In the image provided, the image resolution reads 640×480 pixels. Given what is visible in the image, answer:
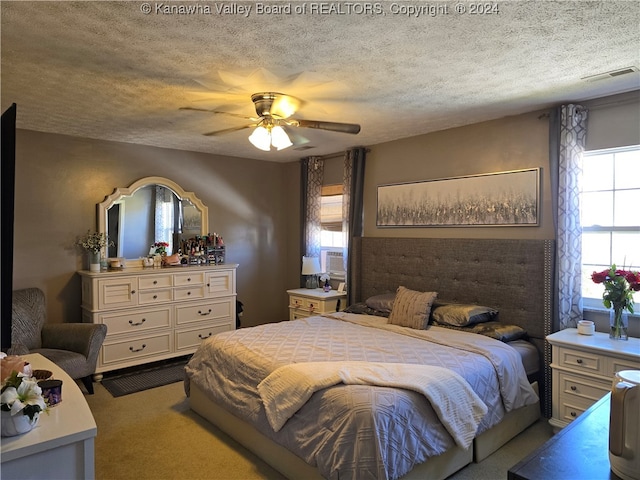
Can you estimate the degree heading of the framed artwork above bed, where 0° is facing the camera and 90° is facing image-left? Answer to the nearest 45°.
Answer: approximately 45°

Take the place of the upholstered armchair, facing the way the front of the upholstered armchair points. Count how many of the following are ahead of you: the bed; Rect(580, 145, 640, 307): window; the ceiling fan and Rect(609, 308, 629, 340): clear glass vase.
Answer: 4

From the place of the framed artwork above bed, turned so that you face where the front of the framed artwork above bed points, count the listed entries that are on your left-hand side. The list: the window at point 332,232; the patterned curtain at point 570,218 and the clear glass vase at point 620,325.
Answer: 2

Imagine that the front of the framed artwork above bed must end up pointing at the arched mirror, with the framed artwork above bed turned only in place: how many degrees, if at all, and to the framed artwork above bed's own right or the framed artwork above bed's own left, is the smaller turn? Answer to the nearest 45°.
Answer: approximately 45° to the framed artwork above bed's own right

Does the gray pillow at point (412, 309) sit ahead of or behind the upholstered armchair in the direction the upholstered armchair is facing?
ahead

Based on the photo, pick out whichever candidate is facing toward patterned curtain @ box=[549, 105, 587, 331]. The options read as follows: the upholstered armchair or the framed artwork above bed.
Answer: the upholstered armchair

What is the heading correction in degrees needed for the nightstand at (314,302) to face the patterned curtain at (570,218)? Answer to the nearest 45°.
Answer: approximately 90° to its left

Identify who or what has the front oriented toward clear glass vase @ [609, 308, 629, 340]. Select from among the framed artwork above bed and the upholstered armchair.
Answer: the upholstered armchair

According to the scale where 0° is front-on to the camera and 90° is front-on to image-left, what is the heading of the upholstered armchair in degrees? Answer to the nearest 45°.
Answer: approximately 315°

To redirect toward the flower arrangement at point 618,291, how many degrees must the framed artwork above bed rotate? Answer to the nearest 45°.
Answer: approximately 90° to its left

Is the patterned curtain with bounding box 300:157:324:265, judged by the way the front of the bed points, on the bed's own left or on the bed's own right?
on the bed's own right
